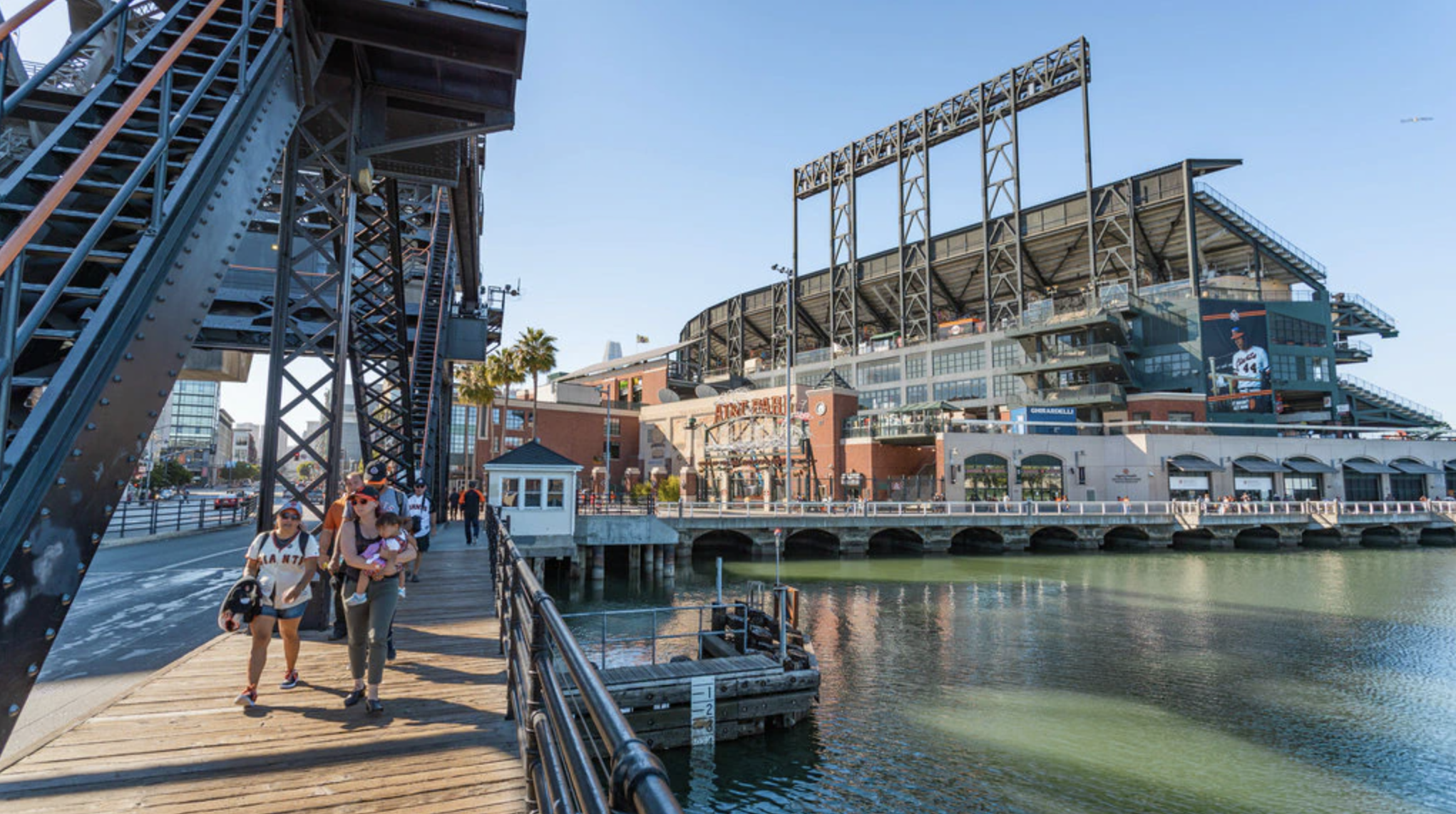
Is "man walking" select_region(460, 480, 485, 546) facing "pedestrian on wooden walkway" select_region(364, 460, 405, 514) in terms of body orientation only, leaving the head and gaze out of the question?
no

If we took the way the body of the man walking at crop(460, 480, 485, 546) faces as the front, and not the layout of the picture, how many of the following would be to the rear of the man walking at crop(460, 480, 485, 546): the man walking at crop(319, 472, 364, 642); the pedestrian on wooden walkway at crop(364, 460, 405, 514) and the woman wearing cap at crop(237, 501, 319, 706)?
3

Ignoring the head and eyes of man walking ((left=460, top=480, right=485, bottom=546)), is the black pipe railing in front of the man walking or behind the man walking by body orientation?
behind

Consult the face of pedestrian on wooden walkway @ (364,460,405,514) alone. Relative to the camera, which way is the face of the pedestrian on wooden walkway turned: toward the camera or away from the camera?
toward the camera

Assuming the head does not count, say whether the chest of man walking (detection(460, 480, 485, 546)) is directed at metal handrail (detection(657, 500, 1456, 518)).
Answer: no

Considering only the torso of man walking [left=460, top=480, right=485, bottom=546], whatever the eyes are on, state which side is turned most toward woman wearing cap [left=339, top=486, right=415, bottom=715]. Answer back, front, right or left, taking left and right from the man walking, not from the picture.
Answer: back

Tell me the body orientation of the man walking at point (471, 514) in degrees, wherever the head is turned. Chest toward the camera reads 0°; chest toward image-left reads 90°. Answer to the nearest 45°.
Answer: approximately 180°

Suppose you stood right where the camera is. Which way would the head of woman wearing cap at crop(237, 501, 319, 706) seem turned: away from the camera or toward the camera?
toward the camera

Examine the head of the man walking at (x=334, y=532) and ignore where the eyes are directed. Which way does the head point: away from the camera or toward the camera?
toward the camera

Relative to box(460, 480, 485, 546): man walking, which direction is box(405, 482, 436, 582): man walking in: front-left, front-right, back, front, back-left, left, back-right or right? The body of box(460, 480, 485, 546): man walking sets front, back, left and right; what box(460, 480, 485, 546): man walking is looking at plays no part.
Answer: back
